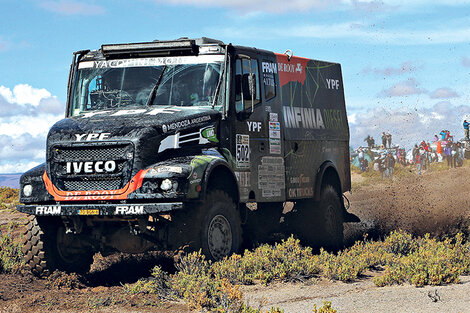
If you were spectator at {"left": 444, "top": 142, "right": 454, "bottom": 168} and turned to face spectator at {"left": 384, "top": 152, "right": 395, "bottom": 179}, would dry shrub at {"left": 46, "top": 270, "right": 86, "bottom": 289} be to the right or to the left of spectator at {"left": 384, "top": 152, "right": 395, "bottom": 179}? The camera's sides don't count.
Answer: left

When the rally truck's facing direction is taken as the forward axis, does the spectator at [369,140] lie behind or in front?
behind

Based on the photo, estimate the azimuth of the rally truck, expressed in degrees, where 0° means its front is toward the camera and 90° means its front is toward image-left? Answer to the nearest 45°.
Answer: approximately 45°

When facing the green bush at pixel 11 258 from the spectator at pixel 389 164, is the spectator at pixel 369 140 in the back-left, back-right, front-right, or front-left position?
back-right

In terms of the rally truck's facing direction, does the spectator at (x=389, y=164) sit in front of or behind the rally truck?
behind

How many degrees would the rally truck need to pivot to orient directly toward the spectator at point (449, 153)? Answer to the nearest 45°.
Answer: approximately 180°

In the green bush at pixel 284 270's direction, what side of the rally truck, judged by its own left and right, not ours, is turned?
left

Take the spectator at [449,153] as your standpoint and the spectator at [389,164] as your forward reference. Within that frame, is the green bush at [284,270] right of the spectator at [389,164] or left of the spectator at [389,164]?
left
